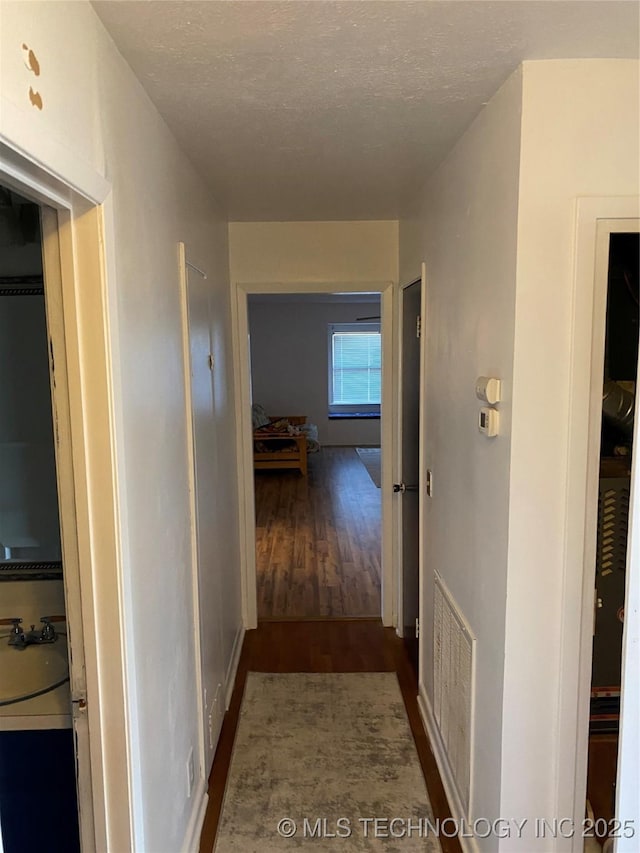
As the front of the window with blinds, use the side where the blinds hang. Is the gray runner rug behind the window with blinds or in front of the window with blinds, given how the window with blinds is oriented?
in front

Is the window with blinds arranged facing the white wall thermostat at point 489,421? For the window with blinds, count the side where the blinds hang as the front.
yes

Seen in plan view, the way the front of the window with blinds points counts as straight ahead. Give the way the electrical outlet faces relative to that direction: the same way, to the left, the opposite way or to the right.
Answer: to the left

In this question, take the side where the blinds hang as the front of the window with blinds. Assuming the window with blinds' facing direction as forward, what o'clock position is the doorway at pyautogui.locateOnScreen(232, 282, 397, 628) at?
The doorway is roughly at 12 o'clock from the window with blinds.

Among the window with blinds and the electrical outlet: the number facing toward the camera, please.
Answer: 1

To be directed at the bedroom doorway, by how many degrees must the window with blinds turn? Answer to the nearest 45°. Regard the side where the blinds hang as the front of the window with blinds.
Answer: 0° — it already faces it

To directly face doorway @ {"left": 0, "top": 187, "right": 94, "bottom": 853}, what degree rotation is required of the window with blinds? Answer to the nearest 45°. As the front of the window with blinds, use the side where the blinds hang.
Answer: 0° — it already faces it

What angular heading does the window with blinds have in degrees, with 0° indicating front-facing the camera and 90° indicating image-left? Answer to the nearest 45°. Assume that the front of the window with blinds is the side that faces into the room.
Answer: approximately 0°

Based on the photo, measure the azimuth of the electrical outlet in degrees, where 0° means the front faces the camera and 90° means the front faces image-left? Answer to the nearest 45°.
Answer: approximately 270°

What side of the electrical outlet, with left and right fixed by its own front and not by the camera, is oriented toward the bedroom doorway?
left

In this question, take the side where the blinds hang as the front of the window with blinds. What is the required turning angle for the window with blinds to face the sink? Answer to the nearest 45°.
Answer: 0° — it already faces it
